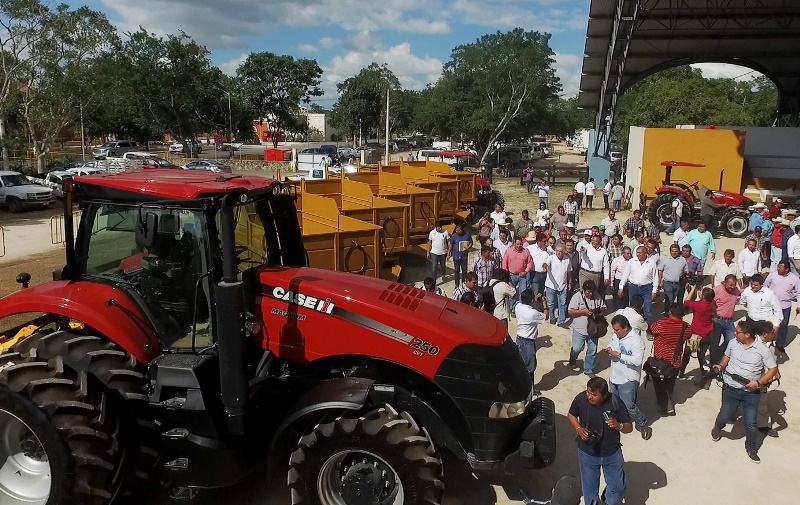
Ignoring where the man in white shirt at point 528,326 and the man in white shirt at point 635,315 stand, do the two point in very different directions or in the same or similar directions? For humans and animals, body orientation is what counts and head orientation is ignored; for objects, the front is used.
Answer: same or similar directions

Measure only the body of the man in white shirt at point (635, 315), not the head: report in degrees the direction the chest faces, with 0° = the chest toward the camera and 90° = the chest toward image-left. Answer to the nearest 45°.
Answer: approximately 180°

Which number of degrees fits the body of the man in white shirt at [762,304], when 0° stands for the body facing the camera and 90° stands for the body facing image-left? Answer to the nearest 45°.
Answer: approximately 45°

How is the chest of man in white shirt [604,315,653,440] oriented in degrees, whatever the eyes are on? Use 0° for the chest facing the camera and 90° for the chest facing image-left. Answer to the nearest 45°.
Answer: approximately 45°

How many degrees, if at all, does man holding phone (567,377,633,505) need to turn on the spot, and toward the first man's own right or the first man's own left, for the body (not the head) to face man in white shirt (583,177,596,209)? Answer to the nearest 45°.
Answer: approximately 180°
